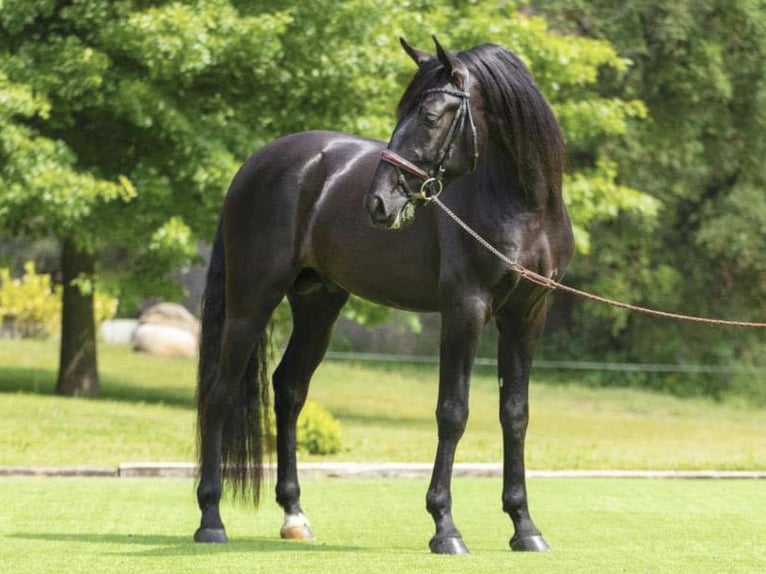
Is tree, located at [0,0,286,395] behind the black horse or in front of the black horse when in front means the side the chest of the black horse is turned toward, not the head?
behind

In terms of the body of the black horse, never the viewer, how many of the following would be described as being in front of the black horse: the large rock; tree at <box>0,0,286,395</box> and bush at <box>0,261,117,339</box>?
0

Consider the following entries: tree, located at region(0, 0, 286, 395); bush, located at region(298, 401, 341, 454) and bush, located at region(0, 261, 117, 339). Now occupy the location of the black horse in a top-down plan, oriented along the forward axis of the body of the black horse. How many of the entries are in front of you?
0

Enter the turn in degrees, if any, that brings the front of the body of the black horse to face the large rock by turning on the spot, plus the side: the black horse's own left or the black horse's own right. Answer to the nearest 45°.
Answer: approximately 135° to the black horse's own left

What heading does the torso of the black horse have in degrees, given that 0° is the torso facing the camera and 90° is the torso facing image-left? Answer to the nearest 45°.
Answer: approximately 315°

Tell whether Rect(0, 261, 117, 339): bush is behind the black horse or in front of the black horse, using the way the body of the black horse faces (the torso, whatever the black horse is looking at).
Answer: behind

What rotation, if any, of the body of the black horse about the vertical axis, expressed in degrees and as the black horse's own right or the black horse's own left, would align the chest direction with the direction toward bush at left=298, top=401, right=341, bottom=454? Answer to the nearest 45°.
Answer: approximately 135° to the black horse's own left
